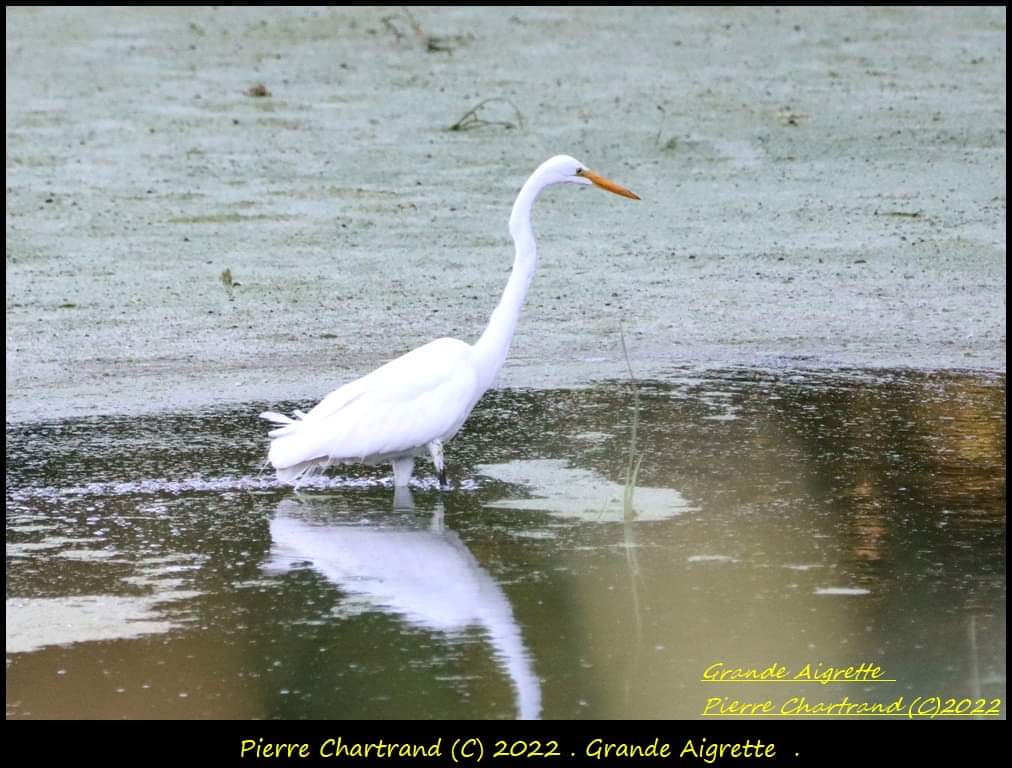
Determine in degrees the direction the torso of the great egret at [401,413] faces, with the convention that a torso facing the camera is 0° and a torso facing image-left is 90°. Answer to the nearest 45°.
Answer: approximately 270°

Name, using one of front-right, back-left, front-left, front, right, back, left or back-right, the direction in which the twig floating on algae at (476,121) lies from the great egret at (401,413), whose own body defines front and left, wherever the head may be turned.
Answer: left
